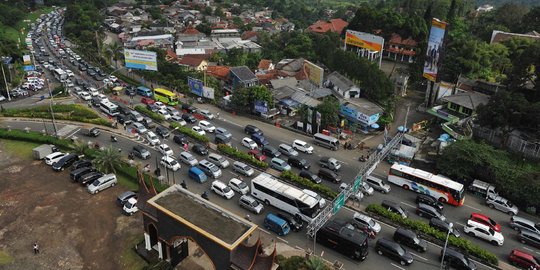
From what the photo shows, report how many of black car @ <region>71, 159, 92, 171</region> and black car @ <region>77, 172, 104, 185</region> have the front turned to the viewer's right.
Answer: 0

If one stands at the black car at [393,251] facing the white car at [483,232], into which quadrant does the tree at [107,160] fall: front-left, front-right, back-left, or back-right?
back-left

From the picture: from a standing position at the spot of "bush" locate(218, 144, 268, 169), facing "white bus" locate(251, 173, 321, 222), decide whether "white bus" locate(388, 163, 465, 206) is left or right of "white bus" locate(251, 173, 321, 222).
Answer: left
